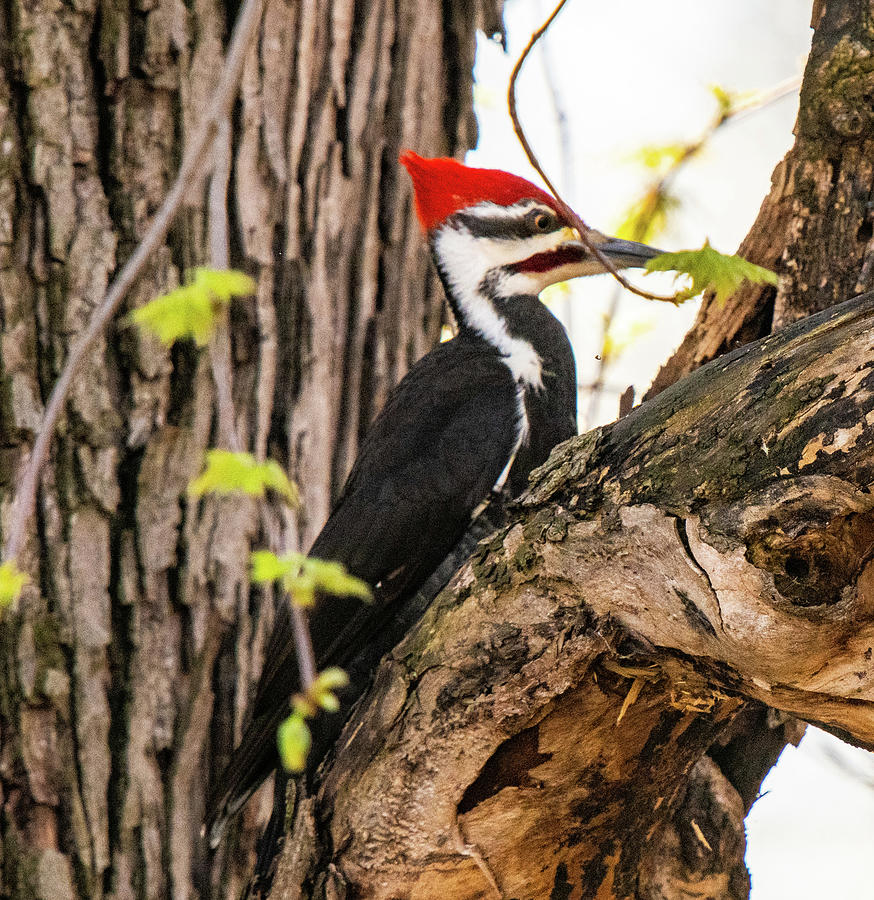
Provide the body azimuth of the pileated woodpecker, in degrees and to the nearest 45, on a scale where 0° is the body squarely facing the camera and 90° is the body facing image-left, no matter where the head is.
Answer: approximately 270°

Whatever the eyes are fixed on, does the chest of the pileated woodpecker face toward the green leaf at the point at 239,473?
no

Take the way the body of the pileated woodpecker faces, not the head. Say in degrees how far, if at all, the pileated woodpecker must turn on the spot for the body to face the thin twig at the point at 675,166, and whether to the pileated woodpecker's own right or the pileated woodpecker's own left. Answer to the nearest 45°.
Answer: approximately 45° to the pileated woodpecker's own left

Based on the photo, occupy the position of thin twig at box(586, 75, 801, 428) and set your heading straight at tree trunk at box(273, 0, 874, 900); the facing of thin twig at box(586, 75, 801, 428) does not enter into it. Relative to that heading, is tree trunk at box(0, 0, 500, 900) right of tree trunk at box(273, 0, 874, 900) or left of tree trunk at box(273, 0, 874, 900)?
right

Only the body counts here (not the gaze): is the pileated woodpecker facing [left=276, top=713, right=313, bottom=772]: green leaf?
no

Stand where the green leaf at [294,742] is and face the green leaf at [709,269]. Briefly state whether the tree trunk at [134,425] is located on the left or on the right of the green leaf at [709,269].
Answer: left

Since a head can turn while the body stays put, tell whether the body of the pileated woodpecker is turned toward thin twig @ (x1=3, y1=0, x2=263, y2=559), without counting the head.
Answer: no

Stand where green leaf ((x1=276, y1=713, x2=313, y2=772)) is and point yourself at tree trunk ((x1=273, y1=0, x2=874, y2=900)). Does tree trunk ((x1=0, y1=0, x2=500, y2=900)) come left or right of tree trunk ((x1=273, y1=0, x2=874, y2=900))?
left
